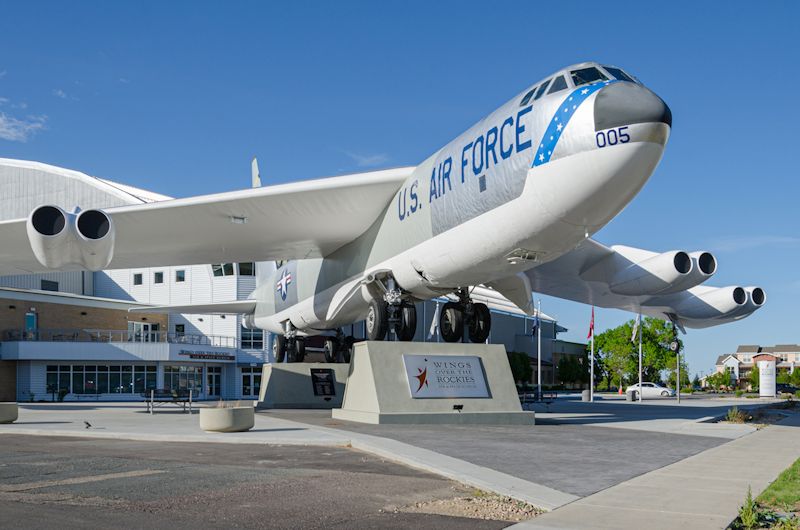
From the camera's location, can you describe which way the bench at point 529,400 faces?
facing the viewer

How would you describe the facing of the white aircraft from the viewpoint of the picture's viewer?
facing the viewer and to the right of the viewer

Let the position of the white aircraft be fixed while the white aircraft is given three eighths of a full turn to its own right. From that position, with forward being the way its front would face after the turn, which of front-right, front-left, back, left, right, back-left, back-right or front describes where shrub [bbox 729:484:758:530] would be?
left

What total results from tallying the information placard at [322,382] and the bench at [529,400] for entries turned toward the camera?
2

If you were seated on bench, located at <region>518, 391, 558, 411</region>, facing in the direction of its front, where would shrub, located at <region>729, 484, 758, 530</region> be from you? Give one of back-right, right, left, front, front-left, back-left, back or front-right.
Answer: front

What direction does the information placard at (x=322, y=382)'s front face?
toward the camera

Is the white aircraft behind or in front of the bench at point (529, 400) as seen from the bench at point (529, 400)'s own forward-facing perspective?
in front

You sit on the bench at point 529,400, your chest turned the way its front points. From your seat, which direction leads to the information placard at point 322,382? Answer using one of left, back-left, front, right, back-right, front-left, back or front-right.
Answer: front-right

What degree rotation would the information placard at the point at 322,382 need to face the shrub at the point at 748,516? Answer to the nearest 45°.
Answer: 0° — it already faces it
